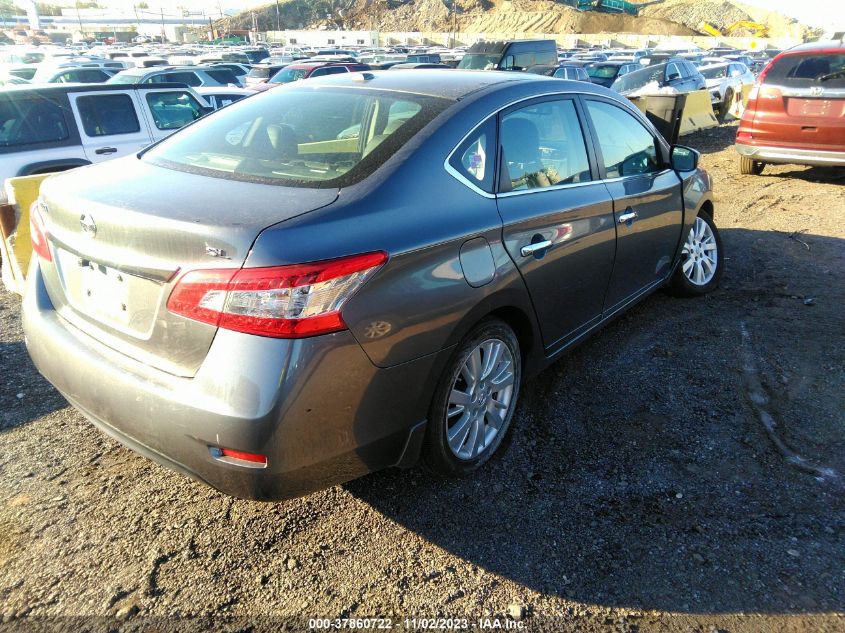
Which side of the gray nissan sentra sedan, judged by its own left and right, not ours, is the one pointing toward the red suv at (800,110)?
front

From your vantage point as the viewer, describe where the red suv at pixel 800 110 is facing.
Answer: facing away from the viewer

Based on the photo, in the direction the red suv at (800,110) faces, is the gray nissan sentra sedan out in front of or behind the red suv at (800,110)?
behind

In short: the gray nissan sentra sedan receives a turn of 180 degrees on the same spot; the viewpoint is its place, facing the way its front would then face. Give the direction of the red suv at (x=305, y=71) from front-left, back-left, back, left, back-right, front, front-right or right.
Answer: back-right

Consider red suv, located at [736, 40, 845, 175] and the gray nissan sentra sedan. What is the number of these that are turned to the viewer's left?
0

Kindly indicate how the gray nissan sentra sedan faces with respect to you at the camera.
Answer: facing away from the viewer and to the right of the viewer

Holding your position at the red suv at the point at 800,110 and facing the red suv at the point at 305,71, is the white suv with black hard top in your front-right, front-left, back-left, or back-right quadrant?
front-left

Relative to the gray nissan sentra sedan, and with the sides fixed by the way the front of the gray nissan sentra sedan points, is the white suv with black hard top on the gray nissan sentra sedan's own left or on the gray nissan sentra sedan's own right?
on the gray nissan sentra sedan's own left
